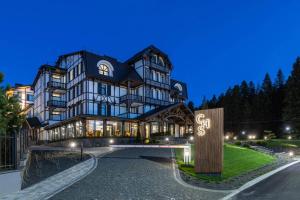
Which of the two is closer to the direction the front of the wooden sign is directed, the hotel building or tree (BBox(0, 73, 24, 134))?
the tree

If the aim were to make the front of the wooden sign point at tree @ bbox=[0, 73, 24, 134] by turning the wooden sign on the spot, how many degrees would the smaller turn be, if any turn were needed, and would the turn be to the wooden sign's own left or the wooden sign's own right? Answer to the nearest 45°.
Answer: approximately 45° to the wooden sign's own right

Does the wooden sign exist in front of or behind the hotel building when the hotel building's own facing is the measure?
in front

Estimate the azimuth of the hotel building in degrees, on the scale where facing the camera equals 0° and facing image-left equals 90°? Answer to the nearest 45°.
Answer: approximately 315°

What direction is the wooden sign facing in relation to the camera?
toward the camera

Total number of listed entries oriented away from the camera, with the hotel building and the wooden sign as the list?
0

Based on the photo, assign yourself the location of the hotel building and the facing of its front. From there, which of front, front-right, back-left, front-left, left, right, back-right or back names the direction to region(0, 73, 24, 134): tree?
front-right
